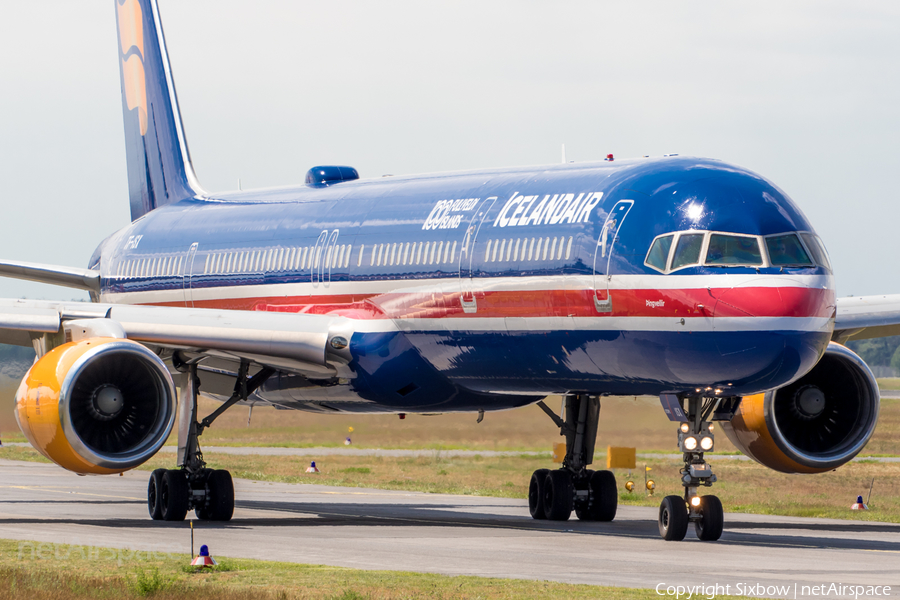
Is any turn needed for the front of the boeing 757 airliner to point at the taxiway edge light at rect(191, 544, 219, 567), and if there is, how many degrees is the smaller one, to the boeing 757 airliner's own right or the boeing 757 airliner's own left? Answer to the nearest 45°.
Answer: approximately 90° to the boeing 757 airliner's own right

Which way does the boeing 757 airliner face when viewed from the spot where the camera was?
facing the viewer and to the right of the viewer
